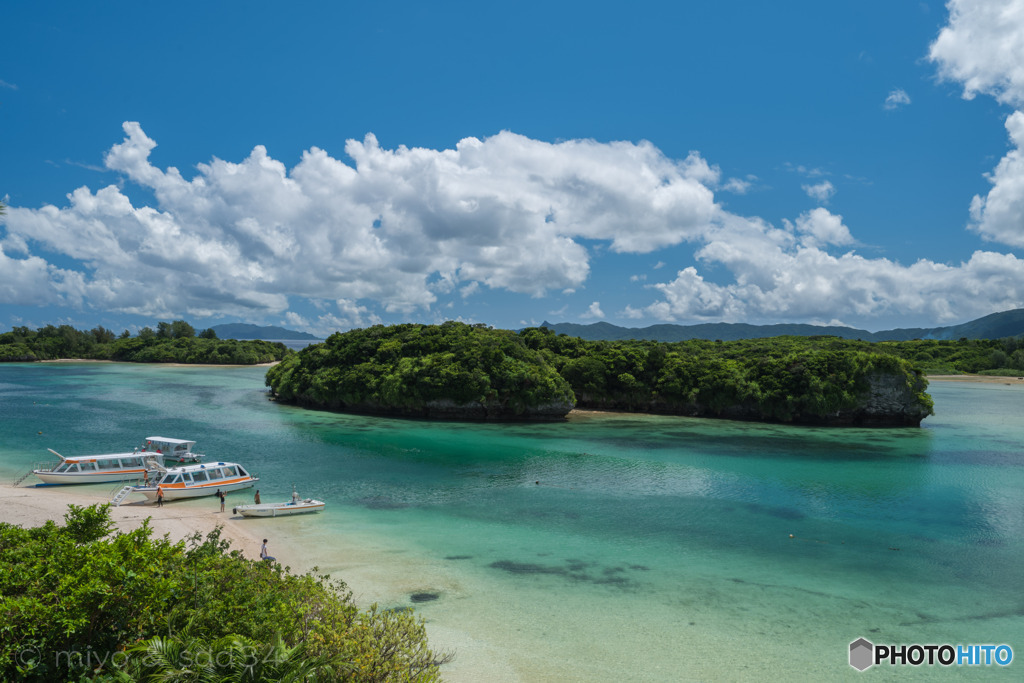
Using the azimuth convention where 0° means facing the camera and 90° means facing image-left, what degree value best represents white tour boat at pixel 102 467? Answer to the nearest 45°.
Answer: approximately 90°

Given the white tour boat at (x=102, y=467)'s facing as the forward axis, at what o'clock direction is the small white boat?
The small white boat is roughly at 8 o'clock from the white tour boat.

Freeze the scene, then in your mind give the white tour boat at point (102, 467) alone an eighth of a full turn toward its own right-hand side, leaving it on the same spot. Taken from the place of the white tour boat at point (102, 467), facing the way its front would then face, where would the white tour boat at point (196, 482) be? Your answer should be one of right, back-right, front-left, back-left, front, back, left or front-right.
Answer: back
